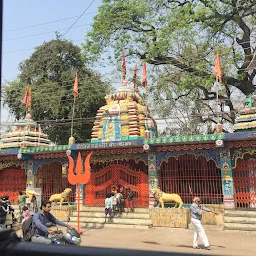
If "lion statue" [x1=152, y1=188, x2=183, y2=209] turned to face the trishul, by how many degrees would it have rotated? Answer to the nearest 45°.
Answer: approximately 45° to its left

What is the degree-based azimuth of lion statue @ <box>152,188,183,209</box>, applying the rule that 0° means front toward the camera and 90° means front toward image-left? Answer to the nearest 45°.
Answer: approximately 90°

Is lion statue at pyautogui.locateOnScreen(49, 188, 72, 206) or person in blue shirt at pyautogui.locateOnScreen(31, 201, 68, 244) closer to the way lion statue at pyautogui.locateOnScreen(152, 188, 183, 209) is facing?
the lion statue

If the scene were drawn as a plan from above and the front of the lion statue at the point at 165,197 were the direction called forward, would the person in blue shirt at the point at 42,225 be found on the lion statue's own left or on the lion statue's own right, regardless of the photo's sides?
on the lion statue's own left

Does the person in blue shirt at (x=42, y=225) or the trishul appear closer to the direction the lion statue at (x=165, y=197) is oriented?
the trishul

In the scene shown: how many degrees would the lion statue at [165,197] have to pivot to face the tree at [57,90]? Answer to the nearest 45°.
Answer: approximately 45° to its right
